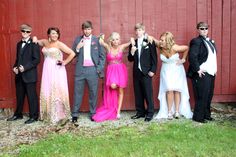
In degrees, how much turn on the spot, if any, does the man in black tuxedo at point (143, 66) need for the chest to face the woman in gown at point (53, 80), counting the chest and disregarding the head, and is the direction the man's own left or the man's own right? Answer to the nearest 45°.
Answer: approximately 45° to the man's own right

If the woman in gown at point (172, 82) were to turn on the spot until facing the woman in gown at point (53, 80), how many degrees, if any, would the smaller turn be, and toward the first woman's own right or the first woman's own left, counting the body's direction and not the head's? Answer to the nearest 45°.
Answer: approximately 90° to the first woman's own right

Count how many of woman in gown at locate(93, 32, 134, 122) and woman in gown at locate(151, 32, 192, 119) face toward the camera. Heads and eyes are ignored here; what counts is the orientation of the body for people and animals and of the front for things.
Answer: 2

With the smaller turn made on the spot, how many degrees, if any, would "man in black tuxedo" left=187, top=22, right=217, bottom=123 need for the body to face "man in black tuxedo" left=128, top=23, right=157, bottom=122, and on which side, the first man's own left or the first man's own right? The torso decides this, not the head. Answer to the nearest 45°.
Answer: approximately 135° to the first man's own right

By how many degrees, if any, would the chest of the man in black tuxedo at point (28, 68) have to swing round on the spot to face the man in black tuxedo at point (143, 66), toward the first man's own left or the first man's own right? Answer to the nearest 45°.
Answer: approximately 135° to the first man's own left

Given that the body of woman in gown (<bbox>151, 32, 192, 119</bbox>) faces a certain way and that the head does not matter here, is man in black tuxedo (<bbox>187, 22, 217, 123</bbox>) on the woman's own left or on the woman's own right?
on the woman's own left

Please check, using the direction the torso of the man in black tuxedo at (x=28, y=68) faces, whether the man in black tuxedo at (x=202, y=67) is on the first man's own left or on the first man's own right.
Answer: on the first man's own left
